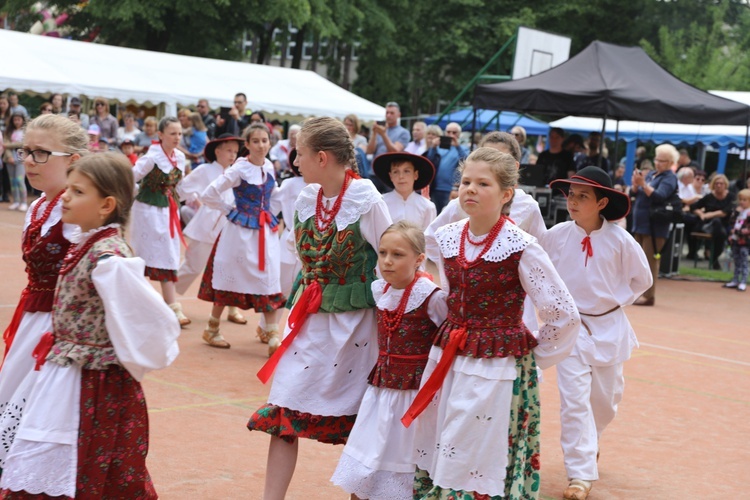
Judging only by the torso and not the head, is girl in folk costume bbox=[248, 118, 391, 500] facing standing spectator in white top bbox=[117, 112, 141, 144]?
no

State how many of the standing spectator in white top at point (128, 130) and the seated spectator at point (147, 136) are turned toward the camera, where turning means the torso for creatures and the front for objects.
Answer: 2

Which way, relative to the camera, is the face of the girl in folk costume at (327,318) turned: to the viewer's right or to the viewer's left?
to the viewer's left

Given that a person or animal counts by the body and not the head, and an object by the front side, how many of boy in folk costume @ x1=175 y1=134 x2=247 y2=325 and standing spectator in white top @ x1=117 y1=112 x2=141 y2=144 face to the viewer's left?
0

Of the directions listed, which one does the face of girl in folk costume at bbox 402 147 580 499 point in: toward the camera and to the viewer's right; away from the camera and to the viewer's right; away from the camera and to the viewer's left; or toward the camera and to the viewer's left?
toward the camera and to the viewer's left

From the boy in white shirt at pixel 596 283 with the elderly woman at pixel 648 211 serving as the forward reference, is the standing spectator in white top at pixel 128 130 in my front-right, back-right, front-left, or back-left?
front-left

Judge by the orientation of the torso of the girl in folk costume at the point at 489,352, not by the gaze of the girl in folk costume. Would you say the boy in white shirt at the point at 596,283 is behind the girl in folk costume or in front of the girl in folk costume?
behind

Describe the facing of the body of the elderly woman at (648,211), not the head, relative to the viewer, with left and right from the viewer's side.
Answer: facing the viewer and to the left of the viewer

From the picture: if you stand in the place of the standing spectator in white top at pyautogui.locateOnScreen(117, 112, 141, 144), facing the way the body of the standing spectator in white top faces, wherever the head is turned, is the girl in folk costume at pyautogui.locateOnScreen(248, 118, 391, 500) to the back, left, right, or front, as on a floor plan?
front

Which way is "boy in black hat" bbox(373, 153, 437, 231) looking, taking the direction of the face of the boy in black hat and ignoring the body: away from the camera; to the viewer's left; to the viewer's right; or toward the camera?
toward the camera

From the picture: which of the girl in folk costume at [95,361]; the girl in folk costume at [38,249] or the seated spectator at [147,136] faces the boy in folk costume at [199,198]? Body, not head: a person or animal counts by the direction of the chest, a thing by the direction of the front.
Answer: the seated spectator

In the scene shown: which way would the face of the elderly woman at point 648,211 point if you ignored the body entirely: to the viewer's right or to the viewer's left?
to the viewer's left

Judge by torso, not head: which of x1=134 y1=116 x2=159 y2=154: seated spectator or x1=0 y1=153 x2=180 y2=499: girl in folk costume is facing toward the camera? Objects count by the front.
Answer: the seated spectator

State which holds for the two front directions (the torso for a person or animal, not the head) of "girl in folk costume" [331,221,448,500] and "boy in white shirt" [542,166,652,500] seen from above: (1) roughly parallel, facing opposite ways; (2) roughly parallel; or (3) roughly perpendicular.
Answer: roughly parallel
